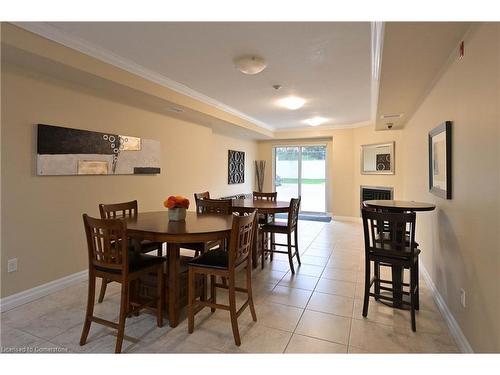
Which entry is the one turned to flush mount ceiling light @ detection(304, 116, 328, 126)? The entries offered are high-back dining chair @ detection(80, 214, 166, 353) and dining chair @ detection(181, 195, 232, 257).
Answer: the high-back dining chair

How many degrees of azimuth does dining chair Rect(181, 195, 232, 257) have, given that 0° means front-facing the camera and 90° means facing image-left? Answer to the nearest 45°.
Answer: approximately 45°

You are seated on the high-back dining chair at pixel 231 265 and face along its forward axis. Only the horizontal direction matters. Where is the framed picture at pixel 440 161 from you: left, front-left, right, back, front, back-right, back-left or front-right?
back-right

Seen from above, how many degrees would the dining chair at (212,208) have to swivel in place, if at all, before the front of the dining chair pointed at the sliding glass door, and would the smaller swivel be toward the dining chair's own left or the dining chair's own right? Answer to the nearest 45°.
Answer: approximately 180°

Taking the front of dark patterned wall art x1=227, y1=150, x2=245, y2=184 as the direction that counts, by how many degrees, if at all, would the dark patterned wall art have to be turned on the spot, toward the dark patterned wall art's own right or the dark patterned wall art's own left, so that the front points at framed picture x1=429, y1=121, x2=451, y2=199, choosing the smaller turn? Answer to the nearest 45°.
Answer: approximately 45° to the dark patterned wall art's own right

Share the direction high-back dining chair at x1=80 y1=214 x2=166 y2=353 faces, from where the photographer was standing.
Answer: facing away from the viewer and to the right of the viewer

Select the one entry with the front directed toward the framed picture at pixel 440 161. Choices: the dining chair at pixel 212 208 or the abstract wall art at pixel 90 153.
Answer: the abstract wall art

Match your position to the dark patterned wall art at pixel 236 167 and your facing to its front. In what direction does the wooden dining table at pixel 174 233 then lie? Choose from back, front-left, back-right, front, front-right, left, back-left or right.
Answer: front-right

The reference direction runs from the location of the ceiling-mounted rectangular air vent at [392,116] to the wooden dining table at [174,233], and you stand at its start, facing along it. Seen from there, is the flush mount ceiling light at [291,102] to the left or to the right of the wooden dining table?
right

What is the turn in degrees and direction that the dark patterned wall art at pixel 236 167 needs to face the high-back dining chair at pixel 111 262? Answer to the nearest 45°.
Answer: approximately 45° to its right

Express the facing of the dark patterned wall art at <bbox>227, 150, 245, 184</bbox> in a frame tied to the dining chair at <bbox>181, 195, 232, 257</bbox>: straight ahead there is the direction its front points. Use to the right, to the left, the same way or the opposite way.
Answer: to the left

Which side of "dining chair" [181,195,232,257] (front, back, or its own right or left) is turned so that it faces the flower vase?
front

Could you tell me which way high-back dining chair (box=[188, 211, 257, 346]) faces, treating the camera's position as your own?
facing away from the viewer and to the left of the viewer

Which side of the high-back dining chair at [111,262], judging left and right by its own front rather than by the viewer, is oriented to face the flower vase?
front

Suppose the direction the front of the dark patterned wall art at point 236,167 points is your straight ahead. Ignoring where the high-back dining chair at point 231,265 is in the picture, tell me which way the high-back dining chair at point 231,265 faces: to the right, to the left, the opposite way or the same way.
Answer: the opposite way

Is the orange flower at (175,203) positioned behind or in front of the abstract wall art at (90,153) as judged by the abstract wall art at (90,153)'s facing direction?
in front

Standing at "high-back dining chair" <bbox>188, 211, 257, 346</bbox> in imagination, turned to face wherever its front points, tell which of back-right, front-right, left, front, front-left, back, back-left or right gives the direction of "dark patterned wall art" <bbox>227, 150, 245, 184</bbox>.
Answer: front-right

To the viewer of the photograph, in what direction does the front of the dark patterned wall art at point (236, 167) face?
facing the viewer and to the right of the viewer

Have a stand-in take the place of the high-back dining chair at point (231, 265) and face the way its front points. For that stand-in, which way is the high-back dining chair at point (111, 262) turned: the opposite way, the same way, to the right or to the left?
to the right
